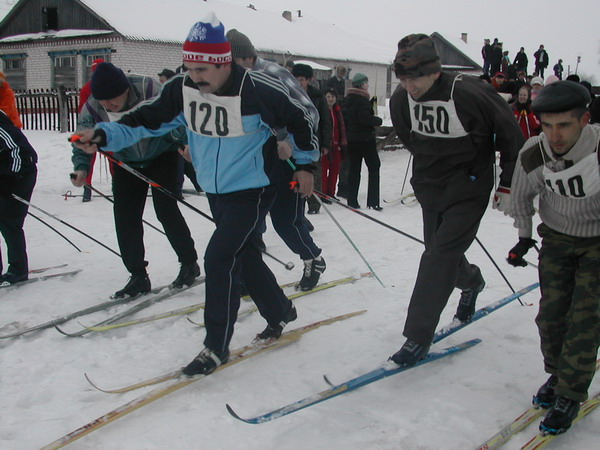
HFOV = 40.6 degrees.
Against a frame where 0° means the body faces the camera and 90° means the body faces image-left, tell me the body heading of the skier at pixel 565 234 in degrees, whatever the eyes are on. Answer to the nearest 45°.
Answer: approximately 45°

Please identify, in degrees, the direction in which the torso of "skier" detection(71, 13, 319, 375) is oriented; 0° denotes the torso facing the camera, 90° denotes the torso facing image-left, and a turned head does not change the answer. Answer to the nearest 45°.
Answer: approximately 45°

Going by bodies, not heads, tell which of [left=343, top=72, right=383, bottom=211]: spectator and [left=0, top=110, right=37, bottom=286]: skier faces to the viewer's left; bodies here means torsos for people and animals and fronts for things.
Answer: the skier

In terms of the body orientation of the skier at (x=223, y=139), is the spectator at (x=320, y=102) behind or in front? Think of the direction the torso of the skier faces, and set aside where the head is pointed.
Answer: behind

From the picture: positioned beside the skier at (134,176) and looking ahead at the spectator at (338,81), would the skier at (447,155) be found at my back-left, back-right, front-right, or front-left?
back-right

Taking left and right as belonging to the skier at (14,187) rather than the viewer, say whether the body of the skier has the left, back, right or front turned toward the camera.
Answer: left

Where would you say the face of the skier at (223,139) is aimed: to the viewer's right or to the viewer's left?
to the viewer's left

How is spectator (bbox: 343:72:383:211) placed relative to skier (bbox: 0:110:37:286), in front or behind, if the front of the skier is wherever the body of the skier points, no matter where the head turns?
behind

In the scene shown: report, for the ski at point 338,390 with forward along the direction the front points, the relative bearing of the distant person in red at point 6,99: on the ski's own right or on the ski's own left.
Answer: on the ski's own right

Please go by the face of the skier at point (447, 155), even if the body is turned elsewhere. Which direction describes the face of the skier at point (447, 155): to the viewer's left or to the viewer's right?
to the viewer's left

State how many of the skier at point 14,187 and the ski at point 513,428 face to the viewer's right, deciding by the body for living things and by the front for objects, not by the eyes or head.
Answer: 0

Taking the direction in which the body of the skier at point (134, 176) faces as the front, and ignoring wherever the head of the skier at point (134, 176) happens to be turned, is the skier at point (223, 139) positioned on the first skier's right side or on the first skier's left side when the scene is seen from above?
on the first skier's left side
